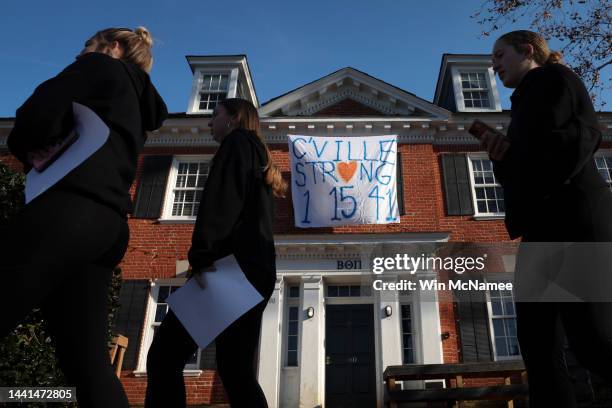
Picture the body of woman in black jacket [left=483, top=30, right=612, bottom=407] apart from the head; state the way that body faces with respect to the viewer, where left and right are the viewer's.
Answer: facing to the left of the viewer

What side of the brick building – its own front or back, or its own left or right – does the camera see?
front

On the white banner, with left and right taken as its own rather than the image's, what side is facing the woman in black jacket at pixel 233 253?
front

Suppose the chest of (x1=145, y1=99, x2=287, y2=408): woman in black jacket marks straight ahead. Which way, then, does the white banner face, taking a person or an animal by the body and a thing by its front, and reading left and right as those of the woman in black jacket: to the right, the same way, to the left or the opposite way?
to the left

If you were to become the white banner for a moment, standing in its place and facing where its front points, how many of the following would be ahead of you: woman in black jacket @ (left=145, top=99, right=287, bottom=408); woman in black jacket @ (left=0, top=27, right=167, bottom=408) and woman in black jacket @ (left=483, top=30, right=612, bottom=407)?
3

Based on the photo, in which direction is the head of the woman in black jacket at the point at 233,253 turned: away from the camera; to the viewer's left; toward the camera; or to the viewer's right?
to the viewer's left

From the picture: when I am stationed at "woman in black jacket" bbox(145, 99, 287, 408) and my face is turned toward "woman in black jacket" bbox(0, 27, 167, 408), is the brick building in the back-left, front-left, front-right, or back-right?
back-right

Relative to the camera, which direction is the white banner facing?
toward the camera

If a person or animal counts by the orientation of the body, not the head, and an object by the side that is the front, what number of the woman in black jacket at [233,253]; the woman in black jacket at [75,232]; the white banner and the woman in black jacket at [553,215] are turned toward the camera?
1

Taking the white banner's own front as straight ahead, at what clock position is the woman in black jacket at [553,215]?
The woman in black jacket is roughly at 12 o'clock from the white banner.

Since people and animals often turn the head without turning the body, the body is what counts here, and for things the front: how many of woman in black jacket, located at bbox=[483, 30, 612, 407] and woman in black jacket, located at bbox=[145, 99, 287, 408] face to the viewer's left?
2

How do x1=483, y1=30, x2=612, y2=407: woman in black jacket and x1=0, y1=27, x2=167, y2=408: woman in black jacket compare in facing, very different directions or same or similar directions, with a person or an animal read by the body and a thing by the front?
same or similar directions

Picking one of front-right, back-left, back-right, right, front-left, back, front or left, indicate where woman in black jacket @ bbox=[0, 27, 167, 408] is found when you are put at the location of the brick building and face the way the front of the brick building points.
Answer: front

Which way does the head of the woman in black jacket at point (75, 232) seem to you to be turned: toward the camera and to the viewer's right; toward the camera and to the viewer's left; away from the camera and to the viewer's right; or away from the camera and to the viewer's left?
away from the camera and to the viewer's left

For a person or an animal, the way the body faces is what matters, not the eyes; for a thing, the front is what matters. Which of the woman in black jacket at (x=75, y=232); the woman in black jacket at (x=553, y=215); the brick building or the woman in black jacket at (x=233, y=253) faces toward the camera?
the brick building

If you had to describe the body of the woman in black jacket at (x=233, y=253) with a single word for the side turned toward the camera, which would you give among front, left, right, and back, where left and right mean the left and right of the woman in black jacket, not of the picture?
left

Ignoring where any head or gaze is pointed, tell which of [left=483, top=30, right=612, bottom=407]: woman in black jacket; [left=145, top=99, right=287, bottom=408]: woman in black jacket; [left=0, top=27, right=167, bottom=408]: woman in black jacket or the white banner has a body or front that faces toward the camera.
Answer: the white banner
